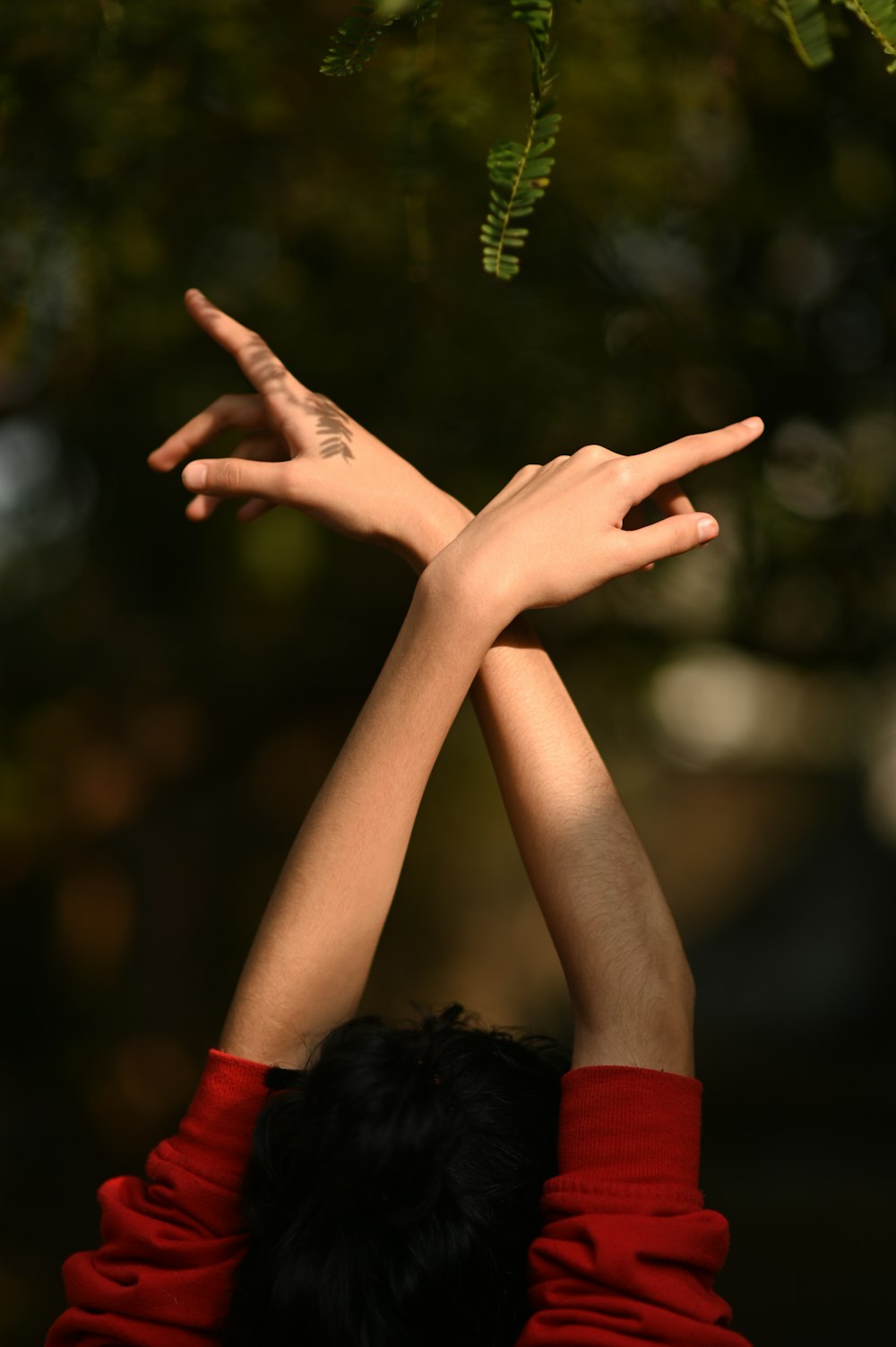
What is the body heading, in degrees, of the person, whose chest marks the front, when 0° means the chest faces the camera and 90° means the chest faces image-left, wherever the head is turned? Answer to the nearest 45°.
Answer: approximately 180°

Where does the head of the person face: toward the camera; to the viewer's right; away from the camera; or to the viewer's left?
away from the camera
